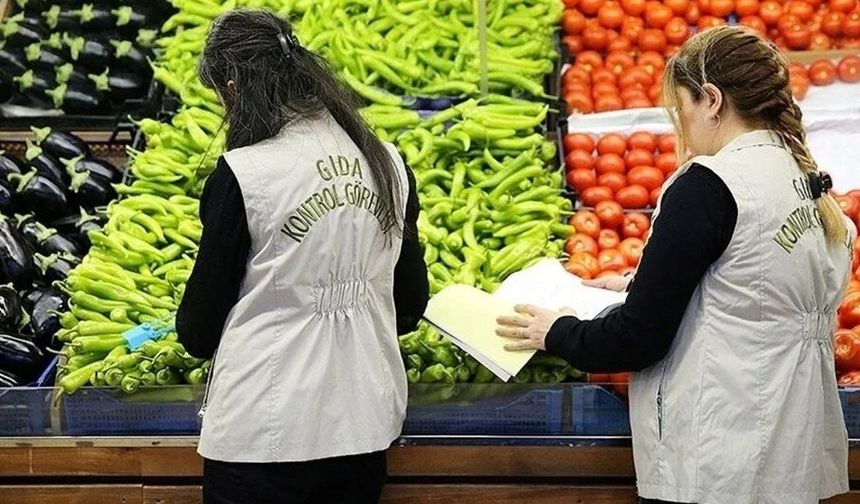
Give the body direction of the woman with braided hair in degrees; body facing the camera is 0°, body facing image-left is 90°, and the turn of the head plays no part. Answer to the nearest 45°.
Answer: approximately 135°

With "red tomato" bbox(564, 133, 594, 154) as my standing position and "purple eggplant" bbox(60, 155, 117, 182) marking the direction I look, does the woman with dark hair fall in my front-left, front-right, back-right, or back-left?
front-left

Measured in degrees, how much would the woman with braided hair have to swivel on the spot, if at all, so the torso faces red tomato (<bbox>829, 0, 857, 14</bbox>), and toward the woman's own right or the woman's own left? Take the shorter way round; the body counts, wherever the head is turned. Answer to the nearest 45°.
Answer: approximately 45° to the woman's own right

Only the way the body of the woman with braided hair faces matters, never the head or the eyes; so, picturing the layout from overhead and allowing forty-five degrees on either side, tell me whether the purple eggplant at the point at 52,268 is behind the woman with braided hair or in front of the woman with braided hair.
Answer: in front

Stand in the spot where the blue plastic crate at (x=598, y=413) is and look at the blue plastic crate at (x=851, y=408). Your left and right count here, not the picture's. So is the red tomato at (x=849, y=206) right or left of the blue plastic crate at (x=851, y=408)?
left

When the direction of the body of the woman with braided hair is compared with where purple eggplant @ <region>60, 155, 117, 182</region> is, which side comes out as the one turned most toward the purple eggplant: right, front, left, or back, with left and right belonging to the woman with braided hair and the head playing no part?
front

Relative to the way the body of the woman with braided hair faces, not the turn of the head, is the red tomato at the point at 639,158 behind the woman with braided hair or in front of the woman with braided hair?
in front

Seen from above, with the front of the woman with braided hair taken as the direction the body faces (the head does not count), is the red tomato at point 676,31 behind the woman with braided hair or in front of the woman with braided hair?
in front

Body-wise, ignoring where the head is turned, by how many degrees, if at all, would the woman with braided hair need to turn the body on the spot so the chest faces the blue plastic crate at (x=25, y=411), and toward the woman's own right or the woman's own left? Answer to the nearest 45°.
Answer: approximately 45° to the woman's own left

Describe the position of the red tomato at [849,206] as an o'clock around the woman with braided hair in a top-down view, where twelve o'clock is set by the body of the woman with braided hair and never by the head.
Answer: The red tomato is roughly at 2 o'clock from the woman with braided hair.

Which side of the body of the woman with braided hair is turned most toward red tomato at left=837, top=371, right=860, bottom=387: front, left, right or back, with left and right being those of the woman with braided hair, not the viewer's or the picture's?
right

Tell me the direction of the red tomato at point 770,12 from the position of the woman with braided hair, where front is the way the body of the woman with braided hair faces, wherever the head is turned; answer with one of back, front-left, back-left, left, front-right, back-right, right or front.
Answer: front-right

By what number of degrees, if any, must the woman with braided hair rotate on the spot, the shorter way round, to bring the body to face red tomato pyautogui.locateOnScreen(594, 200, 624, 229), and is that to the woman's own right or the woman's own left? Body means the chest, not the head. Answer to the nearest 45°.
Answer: approximately 45° to the woman's own right

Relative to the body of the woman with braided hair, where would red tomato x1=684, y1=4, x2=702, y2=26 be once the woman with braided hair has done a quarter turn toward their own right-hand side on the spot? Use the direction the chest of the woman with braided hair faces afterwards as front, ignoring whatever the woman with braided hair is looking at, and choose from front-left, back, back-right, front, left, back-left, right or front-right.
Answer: front-left

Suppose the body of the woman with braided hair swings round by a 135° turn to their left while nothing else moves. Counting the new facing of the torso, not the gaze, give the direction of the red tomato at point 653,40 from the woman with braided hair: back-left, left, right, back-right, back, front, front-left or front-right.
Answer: back
